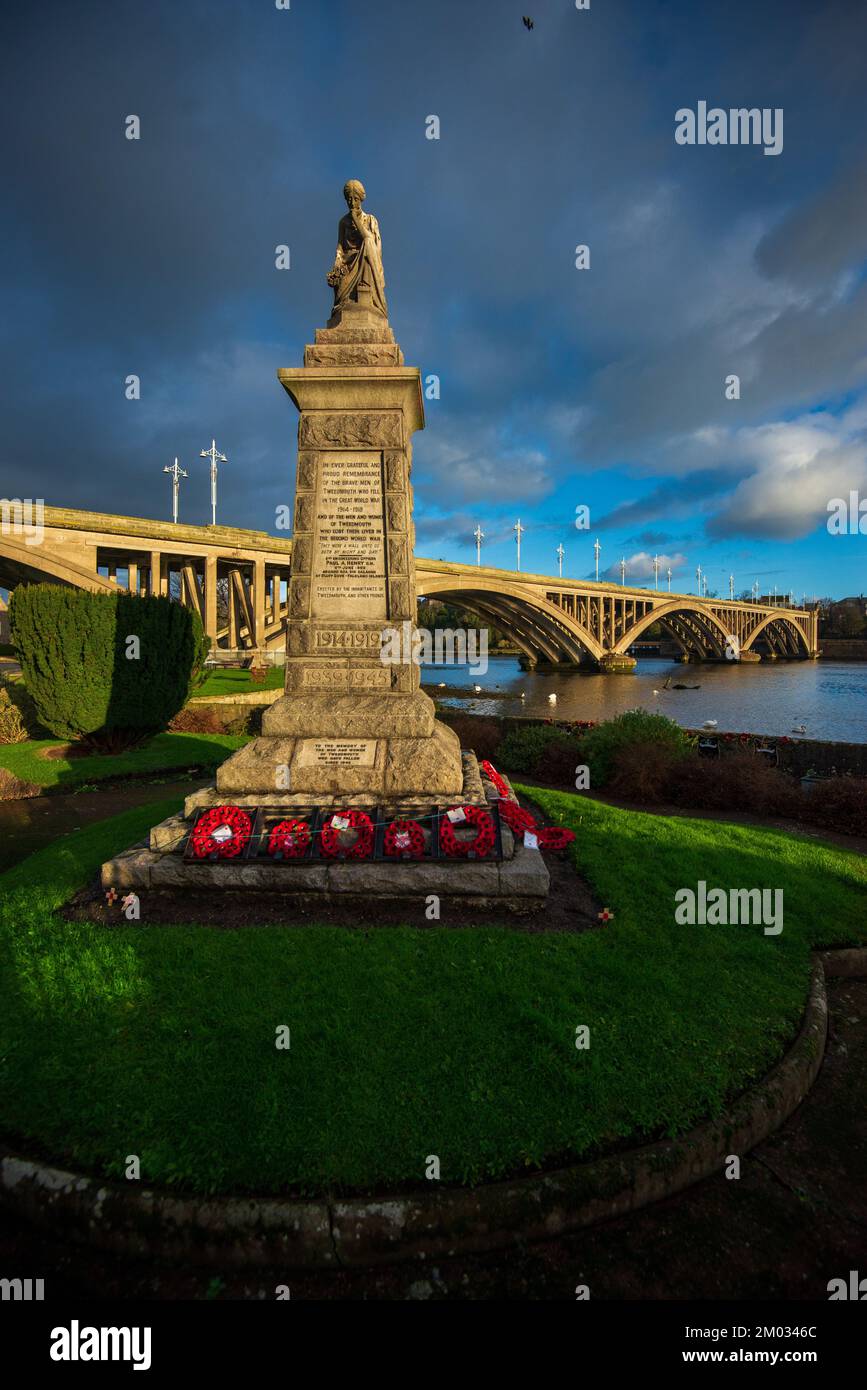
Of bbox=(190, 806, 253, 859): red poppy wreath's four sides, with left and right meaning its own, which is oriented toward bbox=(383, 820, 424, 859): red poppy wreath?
left

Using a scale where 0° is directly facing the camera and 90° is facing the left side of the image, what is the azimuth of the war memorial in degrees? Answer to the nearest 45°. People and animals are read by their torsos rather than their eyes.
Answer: approximately 0°

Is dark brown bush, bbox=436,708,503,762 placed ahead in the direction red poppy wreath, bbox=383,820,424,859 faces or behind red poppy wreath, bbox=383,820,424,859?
behind

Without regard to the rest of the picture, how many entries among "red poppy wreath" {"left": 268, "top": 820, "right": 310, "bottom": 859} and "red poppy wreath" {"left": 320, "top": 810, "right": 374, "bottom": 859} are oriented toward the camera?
2

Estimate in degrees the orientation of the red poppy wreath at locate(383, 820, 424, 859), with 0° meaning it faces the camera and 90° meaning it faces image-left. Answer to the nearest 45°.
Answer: approximately 0°
